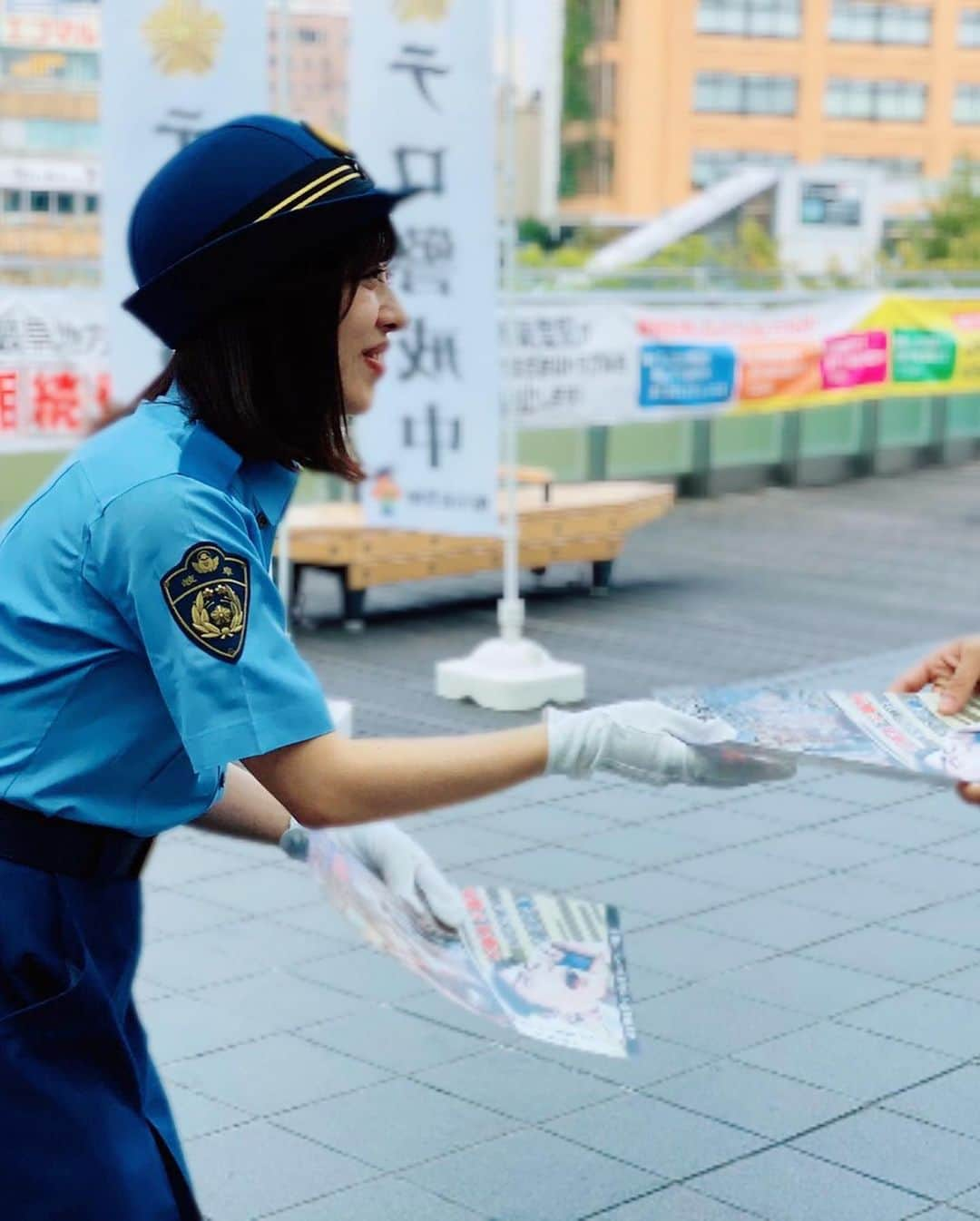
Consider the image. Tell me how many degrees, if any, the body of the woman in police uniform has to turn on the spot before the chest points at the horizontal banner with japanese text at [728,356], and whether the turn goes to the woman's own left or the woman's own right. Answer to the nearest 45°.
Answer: approximately 90° to the woman's own left

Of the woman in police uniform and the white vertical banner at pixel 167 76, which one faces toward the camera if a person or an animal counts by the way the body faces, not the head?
the white vertical banner

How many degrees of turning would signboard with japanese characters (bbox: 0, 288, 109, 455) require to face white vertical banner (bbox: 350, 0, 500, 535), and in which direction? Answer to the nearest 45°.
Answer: approximately 45° to its left

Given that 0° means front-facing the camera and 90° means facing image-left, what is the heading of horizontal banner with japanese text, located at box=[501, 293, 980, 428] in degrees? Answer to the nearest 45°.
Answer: approximately 315°

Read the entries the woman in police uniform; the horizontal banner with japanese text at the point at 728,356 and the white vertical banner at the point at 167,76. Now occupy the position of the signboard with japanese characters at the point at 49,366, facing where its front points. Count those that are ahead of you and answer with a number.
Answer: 2

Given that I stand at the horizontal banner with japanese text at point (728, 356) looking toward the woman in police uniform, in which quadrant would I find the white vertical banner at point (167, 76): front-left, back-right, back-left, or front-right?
front-right

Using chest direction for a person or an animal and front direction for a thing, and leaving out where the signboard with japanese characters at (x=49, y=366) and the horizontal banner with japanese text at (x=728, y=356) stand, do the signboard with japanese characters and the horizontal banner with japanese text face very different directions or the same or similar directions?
same or similar directions

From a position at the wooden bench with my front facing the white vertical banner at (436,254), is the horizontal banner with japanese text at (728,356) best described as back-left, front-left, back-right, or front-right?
back-left

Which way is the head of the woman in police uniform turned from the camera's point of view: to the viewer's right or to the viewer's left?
to the viewer's right

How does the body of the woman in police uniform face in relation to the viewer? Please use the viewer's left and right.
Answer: facing to the right of the viewer

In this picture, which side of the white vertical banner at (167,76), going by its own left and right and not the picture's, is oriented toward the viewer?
front

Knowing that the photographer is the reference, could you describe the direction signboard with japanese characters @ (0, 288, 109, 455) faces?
facing the viewer

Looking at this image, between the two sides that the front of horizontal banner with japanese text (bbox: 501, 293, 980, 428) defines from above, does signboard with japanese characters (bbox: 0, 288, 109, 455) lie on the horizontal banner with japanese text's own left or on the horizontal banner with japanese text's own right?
on the horizontal banner with japanese text's own right

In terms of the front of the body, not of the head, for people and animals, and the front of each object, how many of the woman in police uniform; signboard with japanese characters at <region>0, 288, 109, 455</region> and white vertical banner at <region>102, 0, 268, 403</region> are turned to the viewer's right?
1
